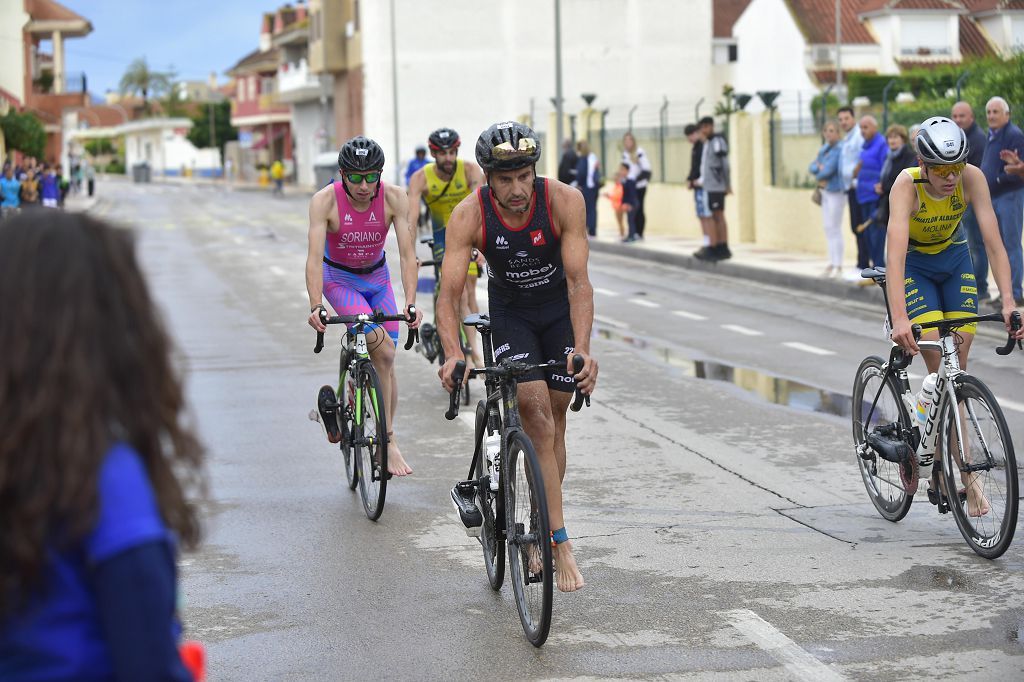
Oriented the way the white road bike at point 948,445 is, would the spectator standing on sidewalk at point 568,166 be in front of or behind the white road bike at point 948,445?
behind

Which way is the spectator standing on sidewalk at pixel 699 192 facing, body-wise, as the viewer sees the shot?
to the viewer's left

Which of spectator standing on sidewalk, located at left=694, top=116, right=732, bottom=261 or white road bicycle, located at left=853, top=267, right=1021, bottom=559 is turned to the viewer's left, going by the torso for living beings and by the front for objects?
the spectator standing on sidewalk

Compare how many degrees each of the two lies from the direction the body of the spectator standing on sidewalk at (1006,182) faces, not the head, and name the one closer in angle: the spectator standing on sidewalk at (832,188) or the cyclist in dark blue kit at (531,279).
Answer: the cyclist in dark blue kit

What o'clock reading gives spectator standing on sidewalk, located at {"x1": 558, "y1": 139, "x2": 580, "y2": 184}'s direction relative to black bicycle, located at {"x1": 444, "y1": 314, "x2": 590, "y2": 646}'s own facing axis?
The spectator standing on sidewalk is roughly at 6 o'clock from the black bicycle.

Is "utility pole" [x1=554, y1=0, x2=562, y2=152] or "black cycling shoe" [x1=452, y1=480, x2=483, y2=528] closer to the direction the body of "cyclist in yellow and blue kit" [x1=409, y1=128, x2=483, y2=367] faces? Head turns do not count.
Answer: the black cycling shoe

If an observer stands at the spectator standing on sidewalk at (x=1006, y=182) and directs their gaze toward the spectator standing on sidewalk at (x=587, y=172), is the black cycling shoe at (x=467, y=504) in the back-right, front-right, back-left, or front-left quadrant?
back-left
